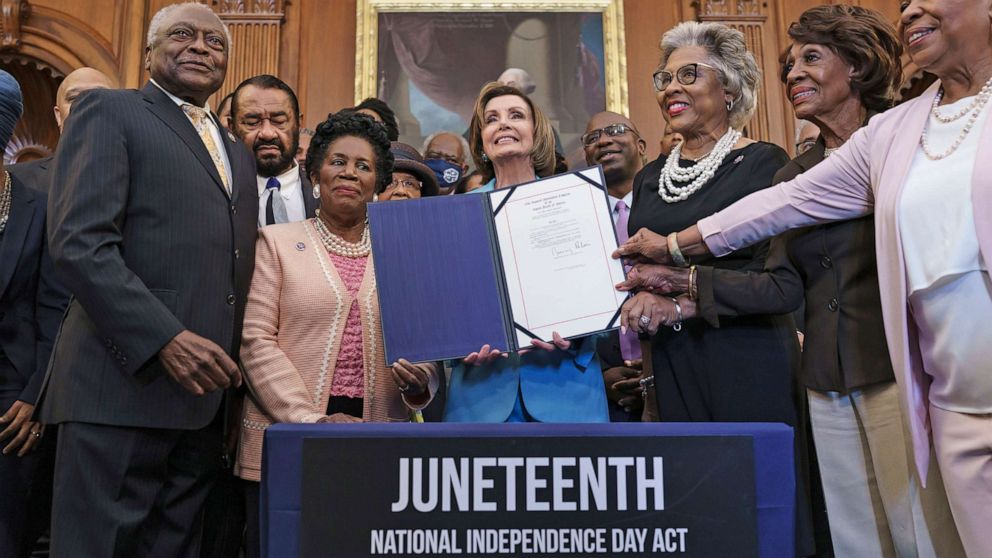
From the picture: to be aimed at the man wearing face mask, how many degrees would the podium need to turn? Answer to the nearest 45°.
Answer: approximately 180°

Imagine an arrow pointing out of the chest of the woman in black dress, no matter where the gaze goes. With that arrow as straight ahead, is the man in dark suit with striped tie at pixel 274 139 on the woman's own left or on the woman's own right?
on the woman's own right

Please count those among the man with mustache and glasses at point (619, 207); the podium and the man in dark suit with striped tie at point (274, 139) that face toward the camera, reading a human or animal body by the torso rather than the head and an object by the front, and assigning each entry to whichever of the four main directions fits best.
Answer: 3

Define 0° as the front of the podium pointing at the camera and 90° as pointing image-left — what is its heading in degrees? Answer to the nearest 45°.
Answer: approximately 0°

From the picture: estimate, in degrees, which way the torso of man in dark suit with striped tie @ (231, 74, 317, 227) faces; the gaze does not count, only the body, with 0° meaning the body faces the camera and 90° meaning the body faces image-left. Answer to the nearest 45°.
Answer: approximately 0°

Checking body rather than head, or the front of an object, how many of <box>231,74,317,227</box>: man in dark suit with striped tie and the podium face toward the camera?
2

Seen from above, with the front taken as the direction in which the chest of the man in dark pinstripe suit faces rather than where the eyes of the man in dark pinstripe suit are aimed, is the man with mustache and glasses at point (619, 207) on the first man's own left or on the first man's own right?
on the first man's own left

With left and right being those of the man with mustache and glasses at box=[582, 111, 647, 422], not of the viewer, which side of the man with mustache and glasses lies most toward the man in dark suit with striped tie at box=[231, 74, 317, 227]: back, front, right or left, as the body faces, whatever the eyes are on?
right

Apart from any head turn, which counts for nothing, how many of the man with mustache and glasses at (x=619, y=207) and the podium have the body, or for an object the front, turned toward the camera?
2
